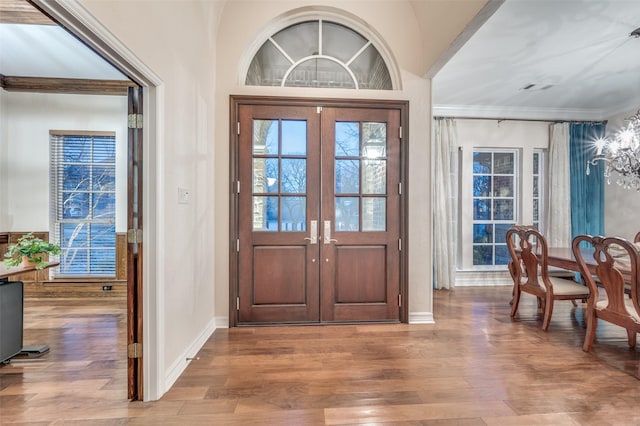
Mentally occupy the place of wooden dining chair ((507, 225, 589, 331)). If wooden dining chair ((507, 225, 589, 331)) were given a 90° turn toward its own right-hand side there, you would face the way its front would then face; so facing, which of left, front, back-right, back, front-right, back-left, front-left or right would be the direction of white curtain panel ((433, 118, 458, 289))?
back

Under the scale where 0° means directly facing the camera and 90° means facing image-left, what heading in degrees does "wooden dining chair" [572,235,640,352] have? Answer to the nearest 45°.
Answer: approximately 225°

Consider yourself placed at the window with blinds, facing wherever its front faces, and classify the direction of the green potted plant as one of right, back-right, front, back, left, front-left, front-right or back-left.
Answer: front

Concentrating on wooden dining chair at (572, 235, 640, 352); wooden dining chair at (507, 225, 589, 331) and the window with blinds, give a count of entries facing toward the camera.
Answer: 1

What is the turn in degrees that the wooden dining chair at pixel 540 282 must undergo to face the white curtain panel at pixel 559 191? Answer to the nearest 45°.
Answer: approximately 45° to its left

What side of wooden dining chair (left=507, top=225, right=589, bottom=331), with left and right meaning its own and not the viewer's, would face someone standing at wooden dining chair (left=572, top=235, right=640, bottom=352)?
right

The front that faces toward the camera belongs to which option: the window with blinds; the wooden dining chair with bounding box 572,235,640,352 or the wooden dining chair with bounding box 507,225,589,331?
the window with blinds

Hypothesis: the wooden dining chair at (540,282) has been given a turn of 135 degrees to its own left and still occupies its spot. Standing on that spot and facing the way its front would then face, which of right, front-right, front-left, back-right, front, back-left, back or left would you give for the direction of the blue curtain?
right

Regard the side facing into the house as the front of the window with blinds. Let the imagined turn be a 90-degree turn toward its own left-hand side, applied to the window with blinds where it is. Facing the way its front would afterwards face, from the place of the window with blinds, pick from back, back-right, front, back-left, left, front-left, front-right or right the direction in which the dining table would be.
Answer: front-right

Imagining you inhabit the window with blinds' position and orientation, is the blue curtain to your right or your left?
on your left

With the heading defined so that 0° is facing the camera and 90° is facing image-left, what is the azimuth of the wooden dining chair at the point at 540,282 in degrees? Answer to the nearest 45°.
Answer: approximately 225°

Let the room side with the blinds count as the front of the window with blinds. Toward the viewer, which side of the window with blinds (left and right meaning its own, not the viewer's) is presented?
front
